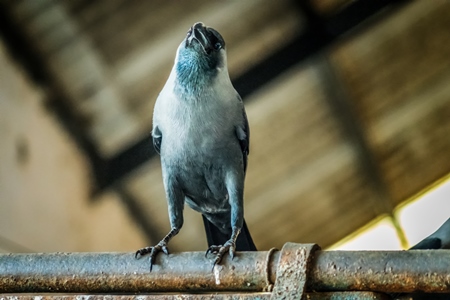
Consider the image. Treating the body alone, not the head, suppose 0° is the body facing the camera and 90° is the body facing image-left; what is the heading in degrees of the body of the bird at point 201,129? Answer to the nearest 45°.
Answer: approximately 0°
